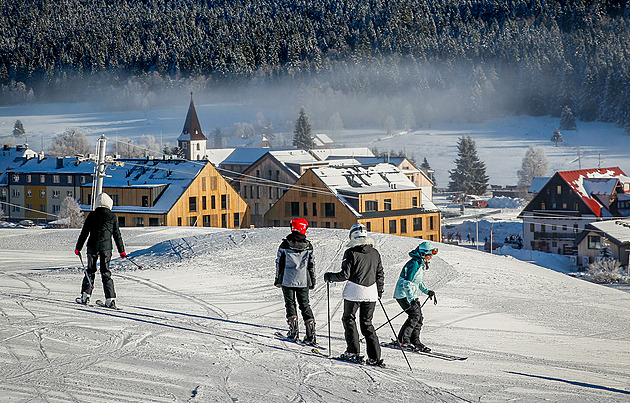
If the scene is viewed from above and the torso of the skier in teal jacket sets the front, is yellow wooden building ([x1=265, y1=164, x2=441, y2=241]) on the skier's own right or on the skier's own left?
on the skier's own left

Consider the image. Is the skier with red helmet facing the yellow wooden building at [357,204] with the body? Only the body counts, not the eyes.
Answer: yes

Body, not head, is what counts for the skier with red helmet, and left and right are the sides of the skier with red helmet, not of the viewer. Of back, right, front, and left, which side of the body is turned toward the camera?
back

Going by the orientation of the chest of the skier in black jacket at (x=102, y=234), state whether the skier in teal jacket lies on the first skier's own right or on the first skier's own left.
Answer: on the first skier's own right

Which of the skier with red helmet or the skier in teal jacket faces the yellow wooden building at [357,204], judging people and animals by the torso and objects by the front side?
the skier with red helmet

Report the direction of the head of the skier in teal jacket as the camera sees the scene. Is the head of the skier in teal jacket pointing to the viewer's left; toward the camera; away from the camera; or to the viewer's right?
to the viewer's right

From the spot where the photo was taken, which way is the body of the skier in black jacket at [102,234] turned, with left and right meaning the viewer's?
facing away from the viewer

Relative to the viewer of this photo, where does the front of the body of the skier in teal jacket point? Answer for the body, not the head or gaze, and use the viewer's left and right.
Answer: facing to the right of the viewer

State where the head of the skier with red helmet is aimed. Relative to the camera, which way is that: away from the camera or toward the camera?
away from the camera

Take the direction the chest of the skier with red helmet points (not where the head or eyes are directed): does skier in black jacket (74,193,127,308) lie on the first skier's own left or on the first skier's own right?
on the first skier's own left
